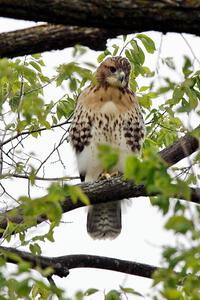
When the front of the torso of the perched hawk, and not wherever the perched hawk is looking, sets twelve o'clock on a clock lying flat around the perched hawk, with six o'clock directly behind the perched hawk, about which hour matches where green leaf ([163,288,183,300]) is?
The green leaf is roughly at 12 o'clock from the perched hawk.

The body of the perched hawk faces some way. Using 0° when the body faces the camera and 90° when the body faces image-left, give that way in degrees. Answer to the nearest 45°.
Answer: approximately 0°
